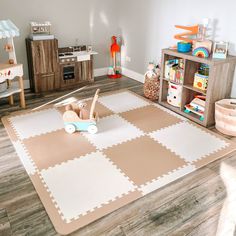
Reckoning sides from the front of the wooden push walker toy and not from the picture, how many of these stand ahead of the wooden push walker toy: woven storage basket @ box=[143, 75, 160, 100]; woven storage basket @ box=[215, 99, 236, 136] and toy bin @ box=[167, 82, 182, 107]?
0

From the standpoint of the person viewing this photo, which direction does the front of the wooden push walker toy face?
facing to the left of the viewer

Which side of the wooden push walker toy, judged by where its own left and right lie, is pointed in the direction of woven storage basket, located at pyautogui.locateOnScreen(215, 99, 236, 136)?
back

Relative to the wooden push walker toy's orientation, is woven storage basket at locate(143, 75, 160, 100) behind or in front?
behind

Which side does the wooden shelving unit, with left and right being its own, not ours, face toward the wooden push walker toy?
front

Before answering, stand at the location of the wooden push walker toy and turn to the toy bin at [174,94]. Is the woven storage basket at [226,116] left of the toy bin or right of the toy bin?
right

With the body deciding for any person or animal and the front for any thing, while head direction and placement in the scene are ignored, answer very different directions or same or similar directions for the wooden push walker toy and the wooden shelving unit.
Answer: same or similar directions

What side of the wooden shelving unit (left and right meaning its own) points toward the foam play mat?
front

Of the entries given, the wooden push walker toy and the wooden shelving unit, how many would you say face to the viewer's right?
0

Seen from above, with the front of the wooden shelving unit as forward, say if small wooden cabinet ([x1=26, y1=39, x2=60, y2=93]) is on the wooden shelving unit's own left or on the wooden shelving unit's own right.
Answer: on the wooden shelving unit's own right

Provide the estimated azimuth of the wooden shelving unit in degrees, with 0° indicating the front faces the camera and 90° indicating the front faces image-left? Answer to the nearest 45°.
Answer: approximately 45°

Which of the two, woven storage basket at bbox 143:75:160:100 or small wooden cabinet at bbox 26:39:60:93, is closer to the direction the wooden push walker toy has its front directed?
the small wooden cabinet

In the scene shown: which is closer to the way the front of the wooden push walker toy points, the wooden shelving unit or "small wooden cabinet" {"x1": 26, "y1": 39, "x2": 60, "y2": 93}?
the small wooden cabinet

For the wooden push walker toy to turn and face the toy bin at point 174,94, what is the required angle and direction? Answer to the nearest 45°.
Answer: approximately 135° to its right
